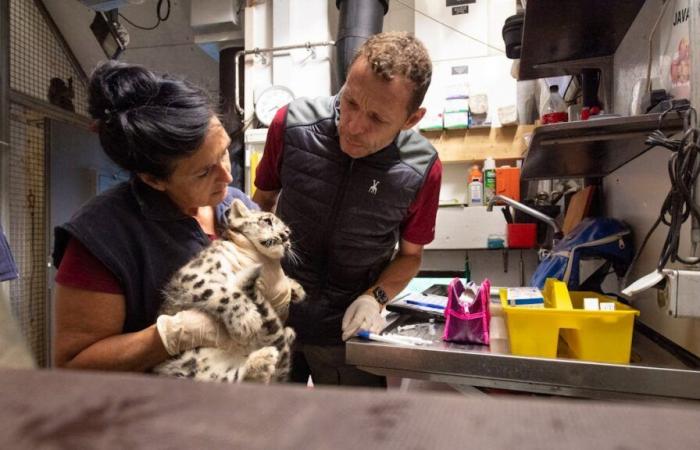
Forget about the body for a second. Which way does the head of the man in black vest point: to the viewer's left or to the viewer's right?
to the viewer's left

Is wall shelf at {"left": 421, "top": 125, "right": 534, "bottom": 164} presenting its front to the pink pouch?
yes

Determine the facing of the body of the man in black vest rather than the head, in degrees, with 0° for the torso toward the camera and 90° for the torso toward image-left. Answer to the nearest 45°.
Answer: approximately 0°

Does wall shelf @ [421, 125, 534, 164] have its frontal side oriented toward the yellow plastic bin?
yes

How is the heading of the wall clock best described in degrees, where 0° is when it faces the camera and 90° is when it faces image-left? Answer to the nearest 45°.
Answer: approximately 0°
